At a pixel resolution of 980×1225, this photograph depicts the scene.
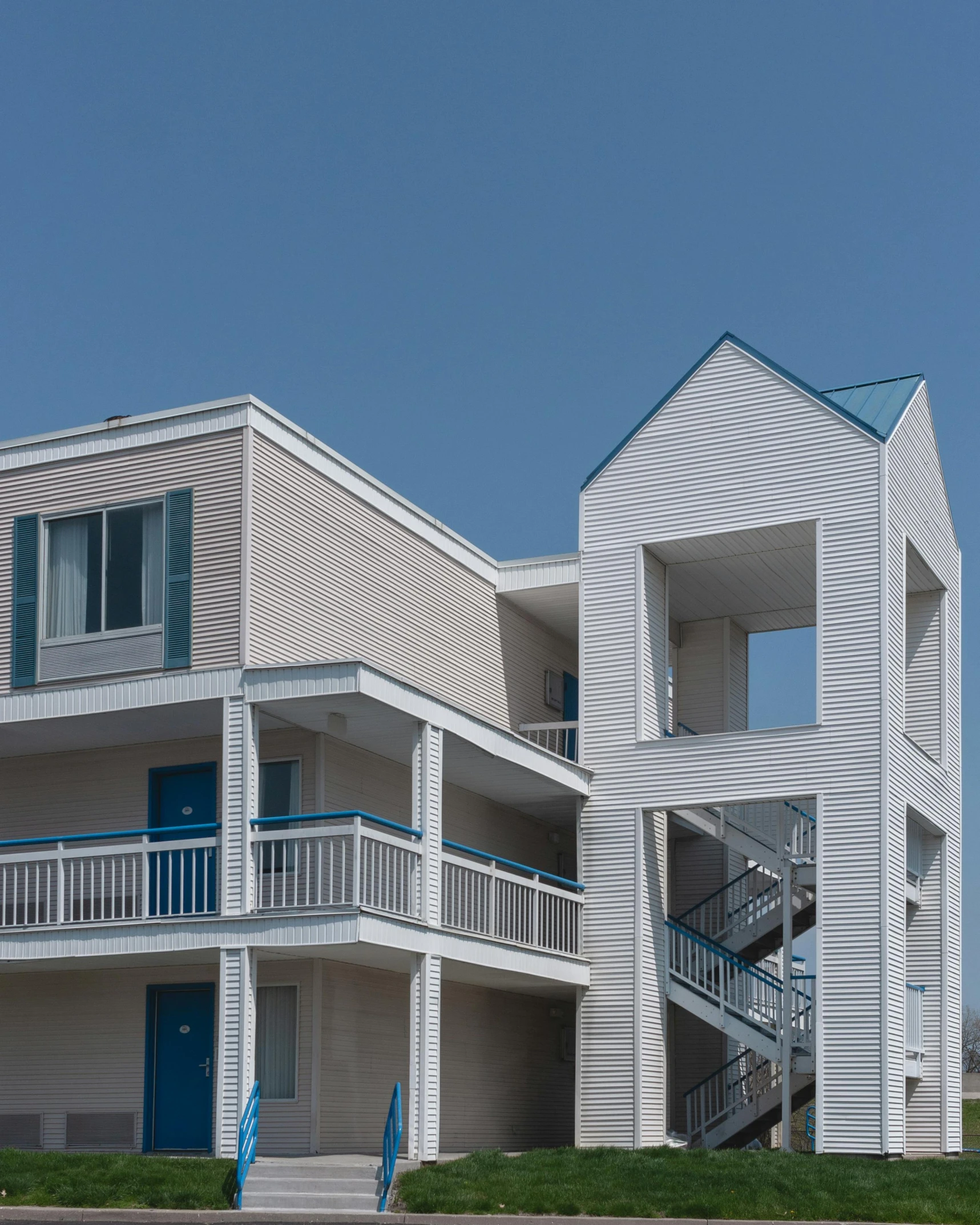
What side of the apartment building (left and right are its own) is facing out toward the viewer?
front
